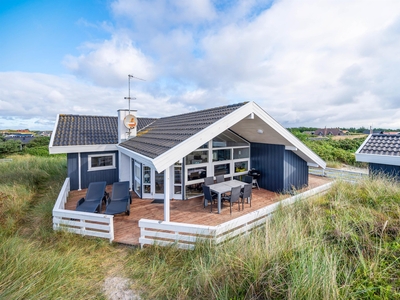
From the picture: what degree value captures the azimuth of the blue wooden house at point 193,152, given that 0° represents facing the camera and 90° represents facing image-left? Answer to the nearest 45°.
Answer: approximately 315°

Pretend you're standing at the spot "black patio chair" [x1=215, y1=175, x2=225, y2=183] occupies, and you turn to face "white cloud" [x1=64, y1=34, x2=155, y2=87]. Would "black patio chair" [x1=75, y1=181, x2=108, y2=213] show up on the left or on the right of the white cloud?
left

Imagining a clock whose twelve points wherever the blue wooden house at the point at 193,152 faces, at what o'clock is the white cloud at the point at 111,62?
The white cloud is roughly at 6 o'clock from the blue wooden house.
